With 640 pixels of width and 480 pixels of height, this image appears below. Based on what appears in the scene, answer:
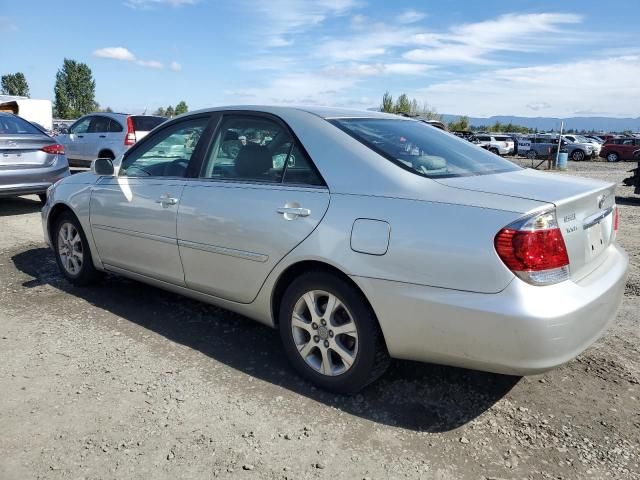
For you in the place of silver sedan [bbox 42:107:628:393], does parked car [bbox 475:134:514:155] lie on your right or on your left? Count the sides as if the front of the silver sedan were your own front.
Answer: on your right

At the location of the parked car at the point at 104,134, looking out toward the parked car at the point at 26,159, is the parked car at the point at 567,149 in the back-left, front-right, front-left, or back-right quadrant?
back-left

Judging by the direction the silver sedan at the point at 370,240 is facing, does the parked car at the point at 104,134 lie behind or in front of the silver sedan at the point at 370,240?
in front

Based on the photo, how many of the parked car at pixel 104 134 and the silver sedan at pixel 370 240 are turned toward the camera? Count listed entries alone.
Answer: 0

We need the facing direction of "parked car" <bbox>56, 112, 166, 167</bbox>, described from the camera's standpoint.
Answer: facing away from the viewer and to the left of the viewer

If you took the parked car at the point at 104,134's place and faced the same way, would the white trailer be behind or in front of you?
in front

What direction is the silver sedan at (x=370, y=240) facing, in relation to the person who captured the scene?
facing away from the viewer and to the left of the viewer

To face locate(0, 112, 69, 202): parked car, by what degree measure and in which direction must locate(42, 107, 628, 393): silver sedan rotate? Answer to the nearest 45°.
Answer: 0° — it already faces it

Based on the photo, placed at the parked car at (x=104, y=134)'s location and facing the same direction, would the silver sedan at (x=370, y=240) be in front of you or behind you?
behind

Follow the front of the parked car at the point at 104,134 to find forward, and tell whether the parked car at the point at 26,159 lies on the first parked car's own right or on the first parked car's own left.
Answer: on the first parked car's own left

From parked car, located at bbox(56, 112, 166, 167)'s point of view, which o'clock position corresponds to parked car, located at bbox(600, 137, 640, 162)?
parked car, located at bbox(600, 137, 640, 162) is roughly at 4 o'clock from parked car, located at bbox(56, 112, 166, 167).

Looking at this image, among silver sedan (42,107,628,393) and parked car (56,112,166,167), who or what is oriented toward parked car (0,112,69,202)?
the silver sedan

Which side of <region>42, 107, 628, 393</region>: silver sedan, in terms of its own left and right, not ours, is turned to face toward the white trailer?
front

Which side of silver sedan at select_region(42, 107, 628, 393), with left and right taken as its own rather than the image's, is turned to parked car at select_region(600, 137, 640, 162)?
right
